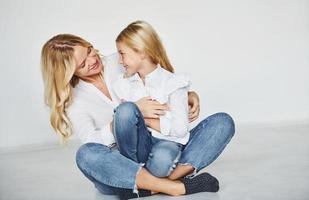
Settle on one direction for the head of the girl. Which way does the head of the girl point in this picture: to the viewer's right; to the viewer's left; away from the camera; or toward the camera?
to the viewer's left

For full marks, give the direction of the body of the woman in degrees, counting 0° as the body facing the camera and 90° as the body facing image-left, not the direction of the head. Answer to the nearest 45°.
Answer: approximately 315°

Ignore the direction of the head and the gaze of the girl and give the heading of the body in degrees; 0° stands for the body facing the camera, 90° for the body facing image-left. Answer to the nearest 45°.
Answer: approximately 45°
